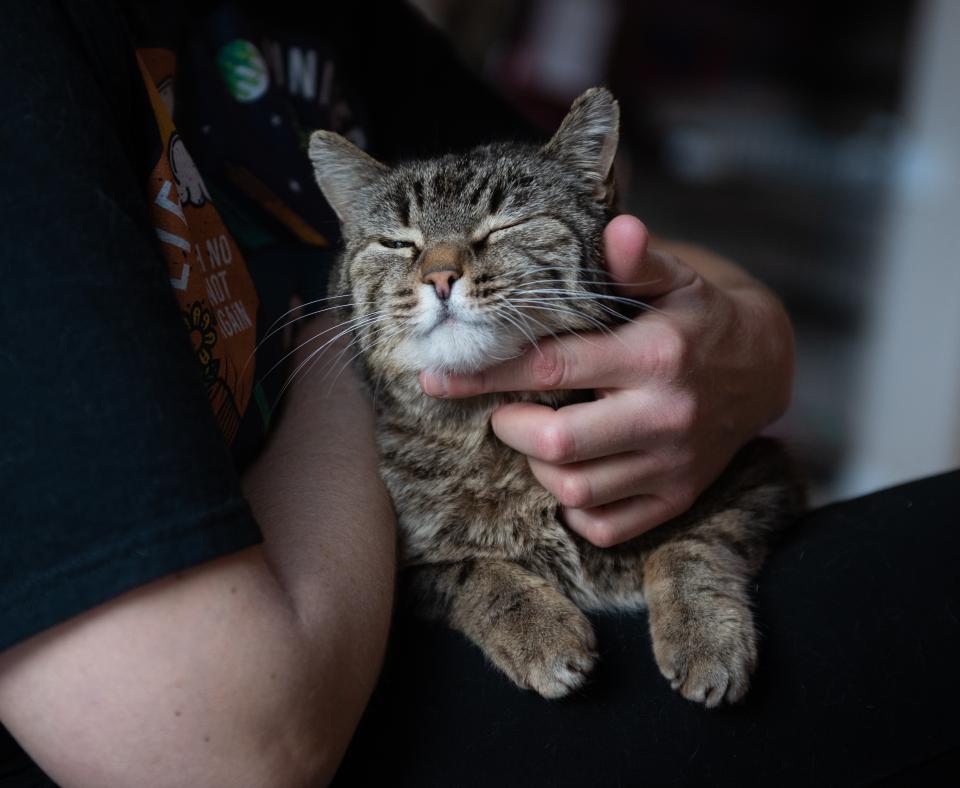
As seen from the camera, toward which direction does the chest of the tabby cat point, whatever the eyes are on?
toward the camera
